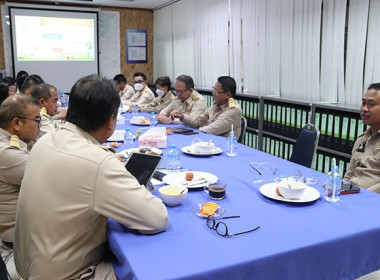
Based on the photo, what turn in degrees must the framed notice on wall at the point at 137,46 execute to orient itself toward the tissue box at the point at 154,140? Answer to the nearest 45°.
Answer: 0° — it already faces it

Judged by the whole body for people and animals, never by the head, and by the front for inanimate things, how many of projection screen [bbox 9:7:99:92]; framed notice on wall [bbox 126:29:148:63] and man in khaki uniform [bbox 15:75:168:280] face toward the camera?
2

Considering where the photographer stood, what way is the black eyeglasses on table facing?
facing the viewer and to the left of the viewer

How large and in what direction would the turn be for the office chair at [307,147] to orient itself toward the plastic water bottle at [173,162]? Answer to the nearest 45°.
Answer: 0° — it already faces it

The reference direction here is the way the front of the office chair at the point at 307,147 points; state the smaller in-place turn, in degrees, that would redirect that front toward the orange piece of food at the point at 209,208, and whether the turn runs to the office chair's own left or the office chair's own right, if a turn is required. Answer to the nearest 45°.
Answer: approximately 45° to the office chair's own left

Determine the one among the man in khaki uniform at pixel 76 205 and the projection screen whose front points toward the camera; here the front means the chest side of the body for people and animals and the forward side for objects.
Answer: the projection screen

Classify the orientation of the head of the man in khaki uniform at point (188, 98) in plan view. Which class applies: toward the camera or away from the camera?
toward the camera

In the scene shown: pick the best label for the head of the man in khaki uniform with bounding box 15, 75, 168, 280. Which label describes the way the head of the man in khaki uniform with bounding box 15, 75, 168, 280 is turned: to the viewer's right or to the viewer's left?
to the viewer's right

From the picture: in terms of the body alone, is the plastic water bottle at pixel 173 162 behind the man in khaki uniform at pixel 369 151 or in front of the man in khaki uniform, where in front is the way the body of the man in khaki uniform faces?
in front

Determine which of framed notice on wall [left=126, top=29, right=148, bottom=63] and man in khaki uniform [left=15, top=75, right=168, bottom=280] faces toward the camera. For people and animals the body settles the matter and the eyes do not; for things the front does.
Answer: the framed notice on wall

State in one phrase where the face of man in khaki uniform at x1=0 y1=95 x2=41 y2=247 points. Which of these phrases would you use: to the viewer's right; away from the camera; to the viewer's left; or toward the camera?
to the viewer's right

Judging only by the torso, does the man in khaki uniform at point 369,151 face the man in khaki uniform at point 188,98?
no

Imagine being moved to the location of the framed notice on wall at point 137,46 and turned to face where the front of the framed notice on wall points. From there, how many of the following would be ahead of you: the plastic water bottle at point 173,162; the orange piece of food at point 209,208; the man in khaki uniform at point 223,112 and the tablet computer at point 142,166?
4

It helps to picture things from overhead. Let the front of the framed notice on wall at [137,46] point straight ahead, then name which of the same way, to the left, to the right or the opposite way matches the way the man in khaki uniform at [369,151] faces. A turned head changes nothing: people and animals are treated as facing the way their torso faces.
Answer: to the right

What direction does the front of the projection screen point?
toward the camera

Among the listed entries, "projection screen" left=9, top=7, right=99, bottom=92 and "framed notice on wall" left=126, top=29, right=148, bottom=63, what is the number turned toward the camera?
2
